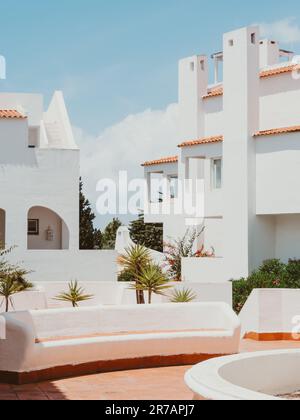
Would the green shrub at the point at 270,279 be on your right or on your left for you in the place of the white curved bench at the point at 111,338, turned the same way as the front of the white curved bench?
on your left

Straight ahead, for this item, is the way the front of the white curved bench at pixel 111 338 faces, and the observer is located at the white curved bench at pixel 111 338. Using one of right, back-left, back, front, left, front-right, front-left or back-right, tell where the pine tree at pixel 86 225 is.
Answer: back-left

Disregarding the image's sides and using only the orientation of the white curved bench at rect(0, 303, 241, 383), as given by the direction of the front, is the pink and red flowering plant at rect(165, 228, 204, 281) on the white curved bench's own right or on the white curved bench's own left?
on the white curved bench's own left

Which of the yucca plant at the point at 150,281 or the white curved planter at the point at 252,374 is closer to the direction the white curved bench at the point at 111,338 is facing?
the white curved planter

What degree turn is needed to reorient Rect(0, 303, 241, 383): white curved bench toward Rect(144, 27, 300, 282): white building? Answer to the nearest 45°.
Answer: approximately 135° to its left

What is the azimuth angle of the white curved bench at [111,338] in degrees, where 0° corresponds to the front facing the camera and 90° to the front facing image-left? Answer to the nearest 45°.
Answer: approximately 315°

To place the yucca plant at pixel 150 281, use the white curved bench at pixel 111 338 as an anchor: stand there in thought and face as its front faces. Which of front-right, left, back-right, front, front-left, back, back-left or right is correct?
back-left
